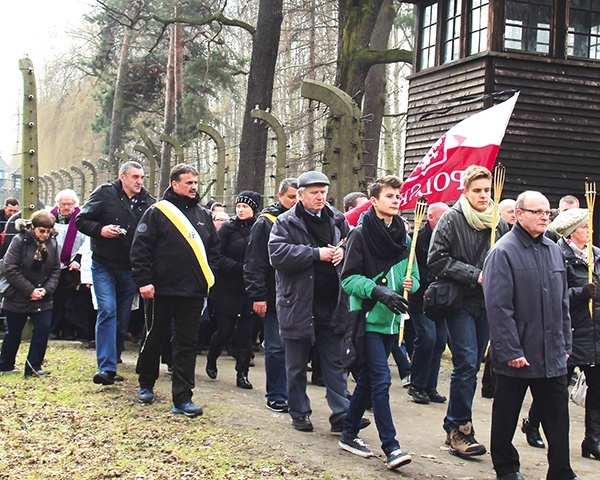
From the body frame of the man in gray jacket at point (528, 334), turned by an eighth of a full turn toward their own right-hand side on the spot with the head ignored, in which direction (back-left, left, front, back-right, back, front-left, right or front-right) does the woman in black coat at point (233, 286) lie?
back-right

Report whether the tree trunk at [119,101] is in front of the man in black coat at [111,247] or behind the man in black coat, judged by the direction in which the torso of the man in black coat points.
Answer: behind

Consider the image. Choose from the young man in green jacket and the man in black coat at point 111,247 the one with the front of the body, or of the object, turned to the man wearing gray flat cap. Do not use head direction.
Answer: the man in black coat

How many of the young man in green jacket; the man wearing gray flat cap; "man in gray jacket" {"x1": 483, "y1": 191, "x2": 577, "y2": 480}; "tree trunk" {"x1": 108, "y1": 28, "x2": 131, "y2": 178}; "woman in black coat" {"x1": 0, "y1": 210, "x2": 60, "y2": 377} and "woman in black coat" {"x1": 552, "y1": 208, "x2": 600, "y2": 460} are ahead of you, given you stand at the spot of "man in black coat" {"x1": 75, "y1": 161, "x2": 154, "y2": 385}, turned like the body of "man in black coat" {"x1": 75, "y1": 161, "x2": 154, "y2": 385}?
4

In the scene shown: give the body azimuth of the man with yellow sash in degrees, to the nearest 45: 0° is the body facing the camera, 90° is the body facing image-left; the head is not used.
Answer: approximately 315°

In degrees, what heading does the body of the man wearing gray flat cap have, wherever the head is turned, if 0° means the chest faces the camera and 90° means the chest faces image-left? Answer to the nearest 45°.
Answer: approximately 315°

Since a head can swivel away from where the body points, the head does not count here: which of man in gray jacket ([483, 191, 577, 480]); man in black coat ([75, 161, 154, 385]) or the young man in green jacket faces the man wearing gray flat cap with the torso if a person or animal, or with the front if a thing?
the man in black coat

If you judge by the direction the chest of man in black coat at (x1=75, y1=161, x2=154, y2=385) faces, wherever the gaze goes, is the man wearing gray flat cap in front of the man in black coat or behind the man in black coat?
in front

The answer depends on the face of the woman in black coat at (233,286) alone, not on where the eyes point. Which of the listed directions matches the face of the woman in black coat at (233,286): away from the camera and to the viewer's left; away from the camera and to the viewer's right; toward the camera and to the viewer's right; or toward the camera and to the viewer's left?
toward the camera and to the viewer's left

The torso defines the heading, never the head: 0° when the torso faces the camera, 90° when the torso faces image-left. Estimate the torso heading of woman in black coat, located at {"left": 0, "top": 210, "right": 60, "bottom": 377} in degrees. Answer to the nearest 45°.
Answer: approximately 315°

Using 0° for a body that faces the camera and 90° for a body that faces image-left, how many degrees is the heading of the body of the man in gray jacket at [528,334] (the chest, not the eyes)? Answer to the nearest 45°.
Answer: approximately 315°

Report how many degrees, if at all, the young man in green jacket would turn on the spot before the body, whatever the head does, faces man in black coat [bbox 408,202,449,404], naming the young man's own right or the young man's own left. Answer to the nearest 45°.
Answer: approximately 135° to the young man's own left

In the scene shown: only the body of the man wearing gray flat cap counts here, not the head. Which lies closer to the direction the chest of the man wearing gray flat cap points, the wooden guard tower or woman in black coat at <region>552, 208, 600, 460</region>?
the woman in black coat
